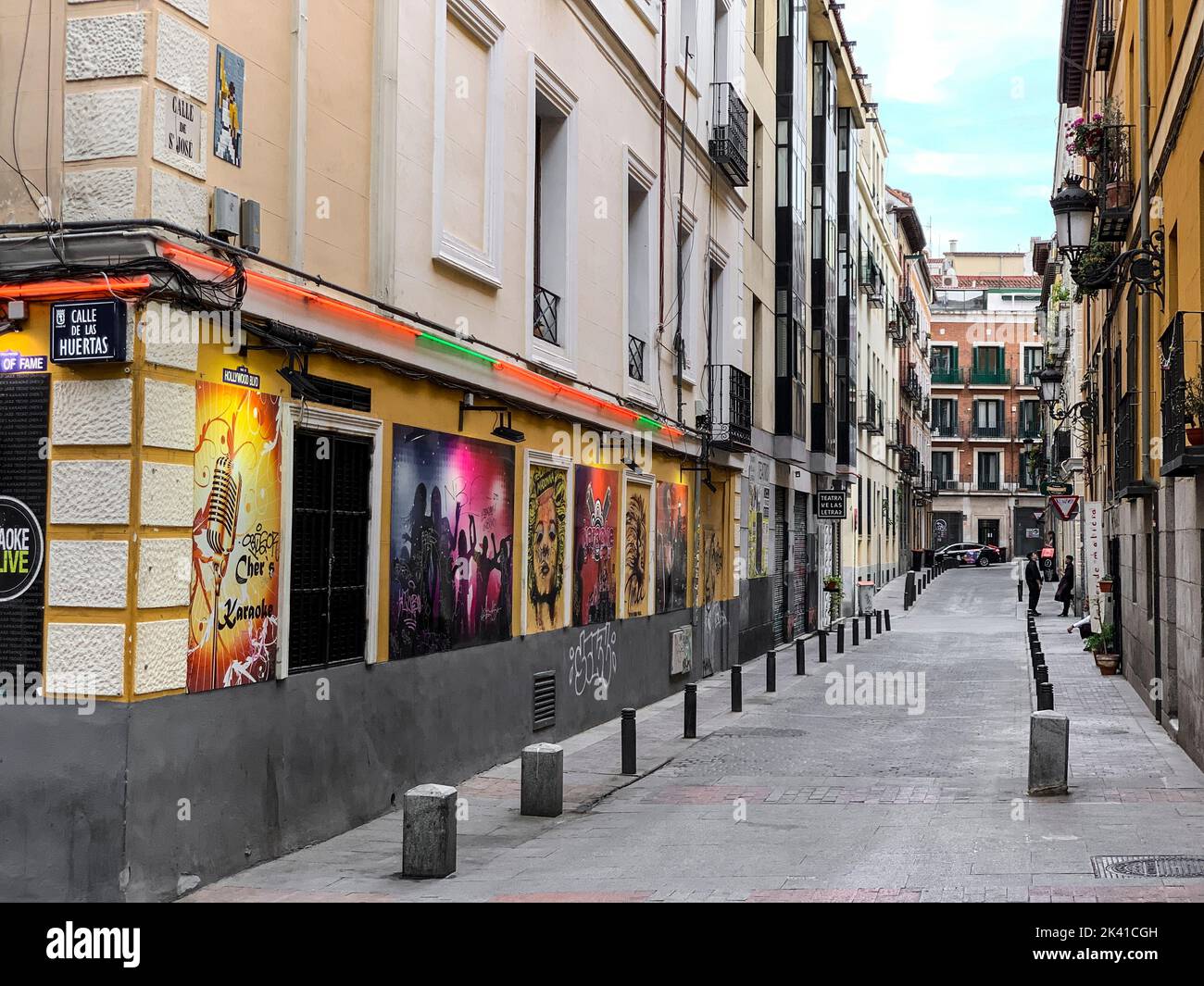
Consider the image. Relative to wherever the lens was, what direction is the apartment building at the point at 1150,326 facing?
facing to the left of the viewer

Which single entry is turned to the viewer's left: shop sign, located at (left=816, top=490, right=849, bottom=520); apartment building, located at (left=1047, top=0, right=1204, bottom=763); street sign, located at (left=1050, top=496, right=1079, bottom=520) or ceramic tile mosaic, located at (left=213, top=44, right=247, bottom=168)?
the apartment building

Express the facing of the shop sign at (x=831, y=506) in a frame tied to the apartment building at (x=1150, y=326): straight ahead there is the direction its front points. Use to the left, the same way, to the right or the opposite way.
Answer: to the left

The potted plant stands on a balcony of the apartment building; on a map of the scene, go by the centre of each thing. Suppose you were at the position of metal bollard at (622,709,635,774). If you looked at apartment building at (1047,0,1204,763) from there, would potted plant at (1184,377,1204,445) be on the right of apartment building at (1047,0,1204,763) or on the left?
right

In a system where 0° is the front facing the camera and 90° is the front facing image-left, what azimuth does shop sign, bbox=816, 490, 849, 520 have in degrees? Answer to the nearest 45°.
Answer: approximately 0°

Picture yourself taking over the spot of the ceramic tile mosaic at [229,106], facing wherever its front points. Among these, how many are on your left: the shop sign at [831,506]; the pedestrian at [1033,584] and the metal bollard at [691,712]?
3

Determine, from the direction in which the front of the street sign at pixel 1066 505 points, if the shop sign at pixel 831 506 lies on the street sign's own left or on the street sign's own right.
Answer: on the street sign's own right

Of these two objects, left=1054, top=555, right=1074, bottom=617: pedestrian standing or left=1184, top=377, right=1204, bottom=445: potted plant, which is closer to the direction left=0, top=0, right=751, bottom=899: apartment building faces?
the potted plant

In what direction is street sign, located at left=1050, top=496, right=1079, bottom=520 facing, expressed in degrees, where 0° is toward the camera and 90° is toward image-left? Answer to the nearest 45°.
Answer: approximately 0°

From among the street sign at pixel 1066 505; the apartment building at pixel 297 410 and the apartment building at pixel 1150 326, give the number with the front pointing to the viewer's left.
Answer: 1

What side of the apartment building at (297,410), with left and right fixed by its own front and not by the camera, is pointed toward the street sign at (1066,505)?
left

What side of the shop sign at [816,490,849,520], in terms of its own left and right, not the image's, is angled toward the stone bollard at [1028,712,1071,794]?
front

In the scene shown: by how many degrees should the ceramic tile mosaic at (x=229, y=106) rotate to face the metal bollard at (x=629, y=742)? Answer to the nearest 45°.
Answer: approximately 90° to its left

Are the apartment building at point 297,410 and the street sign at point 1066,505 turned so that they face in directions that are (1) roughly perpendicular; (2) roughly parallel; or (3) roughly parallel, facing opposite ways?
roughly perpendicular

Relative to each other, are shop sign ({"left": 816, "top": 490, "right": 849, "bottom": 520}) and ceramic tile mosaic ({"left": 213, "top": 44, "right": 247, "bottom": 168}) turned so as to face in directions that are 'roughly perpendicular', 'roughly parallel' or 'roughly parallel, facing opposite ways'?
roughly perpendicular

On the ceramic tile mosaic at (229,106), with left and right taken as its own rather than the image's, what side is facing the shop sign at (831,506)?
left
